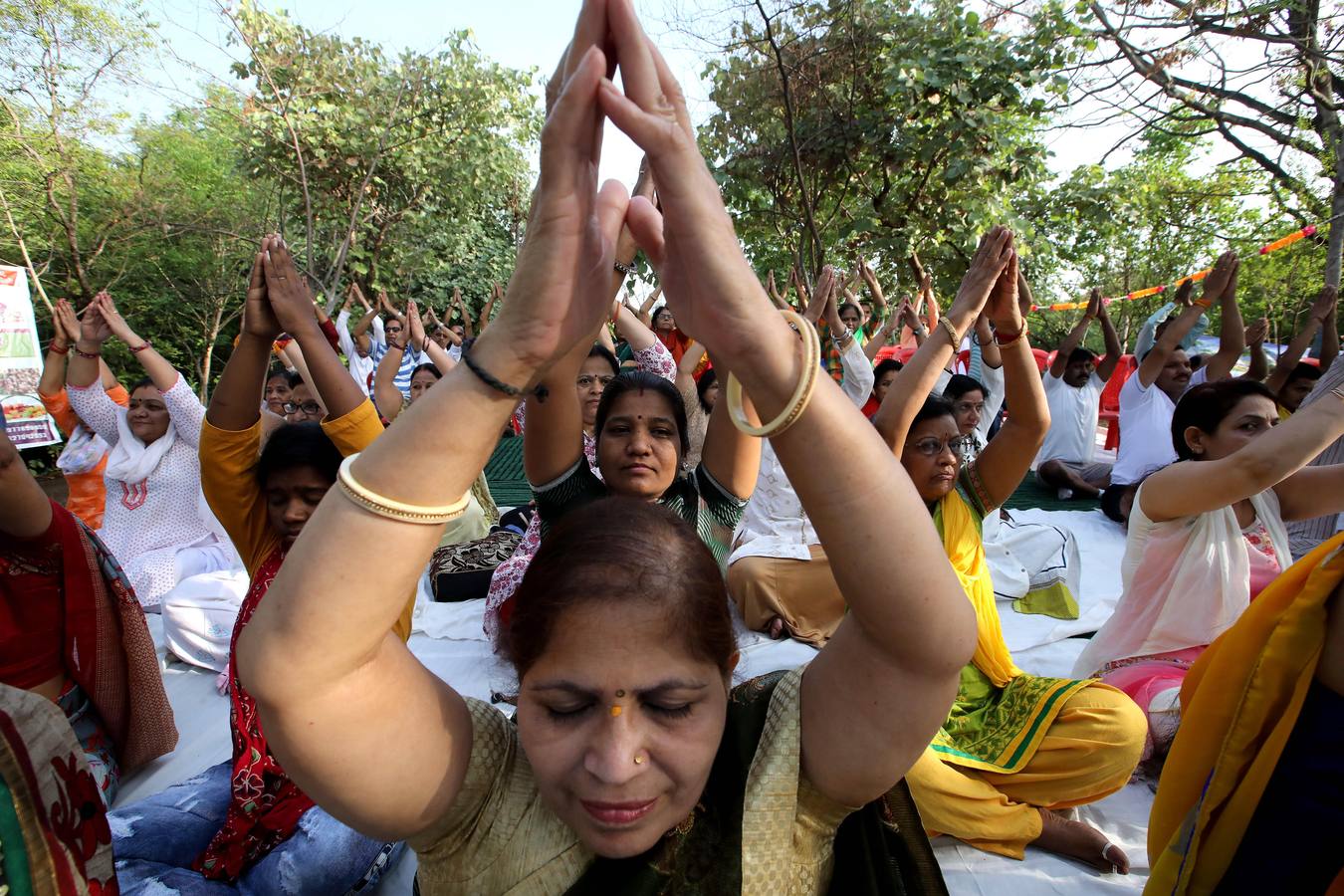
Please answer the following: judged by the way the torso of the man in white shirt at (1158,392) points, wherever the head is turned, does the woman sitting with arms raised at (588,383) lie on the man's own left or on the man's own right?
on the man's own right

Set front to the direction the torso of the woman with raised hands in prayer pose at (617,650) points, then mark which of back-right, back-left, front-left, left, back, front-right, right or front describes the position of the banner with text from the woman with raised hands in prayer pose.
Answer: back-right

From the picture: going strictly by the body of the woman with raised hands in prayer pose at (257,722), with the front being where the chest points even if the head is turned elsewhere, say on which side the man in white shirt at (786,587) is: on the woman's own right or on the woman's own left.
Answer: on the woman's own left

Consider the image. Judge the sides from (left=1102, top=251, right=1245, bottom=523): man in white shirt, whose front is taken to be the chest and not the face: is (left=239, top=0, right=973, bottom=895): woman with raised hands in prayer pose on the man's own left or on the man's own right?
on the man's own right

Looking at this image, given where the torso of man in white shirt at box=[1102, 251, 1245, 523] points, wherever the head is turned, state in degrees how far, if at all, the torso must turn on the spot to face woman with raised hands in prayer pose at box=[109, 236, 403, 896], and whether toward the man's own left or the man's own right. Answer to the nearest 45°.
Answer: approximately 45° to the man's own right

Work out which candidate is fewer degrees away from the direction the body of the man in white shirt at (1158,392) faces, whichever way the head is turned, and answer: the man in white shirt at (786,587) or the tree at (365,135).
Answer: the man in white shirt

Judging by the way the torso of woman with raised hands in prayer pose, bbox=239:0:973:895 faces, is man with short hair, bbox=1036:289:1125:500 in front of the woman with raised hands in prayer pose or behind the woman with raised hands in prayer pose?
behind
